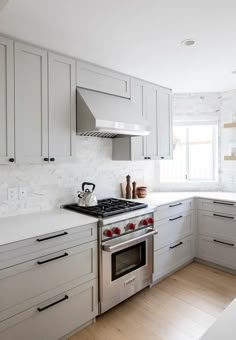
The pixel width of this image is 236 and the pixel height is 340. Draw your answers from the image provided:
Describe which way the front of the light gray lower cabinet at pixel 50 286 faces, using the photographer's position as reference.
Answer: facing the viewer and to the right of the viewer

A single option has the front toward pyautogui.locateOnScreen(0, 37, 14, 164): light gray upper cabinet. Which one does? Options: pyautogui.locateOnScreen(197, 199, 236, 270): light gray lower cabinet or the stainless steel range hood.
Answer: the light gray lower cabinet

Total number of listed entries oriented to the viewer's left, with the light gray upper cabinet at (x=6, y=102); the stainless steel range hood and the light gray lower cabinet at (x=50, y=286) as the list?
0

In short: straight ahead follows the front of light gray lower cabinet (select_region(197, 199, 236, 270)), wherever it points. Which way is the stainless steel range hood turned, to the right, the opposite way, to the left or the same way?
to the left

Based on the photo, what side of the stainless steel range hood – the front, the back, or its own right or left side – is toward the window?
left

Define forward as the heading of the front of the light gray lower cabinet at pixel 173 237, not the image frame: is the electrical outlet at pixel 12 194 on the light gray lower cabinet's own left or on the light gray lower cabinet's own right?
on the light gray lower cabinet's own right

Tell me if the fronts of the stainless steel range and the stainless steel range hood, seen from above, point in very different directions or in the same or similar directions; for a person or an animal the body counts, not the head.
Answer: same or similar directions

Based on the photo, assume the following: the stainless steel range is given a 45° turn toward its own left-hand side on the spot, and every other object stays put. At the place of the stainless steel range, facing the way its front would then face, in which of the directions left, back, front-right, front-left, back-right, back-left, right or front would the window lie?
front-left

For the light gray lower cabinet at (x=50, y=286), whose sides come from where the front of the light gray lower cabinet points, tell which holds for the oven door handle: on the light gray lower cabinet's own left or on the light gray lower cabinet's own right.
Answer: on the light gray lower cabinet's own left

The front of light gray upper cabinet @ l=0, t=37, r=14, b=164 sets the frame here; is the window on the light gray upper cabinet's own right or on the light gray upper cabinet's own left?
on the light gray upper cabinet's own left

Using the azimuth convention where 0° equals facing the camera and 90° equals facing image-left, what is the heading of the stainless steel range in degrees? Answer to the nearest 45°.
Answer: approximately 315°
